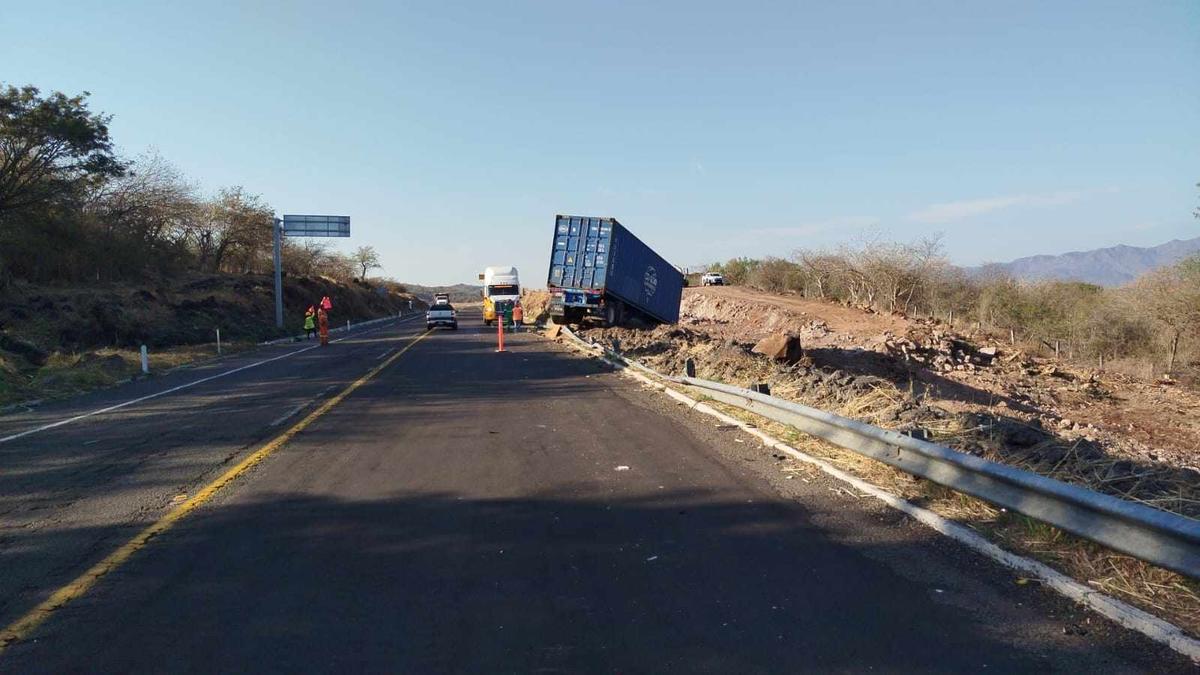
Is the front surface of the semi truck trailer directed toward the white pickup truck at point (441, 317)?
no

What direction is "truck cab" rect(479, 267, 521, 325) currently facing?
toward the camera

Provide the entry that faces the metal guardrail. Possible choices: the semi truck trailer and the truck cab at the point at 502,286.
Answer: the truck cab

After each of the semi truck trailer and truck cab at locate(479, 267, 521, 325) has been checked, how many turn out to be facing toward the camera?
1

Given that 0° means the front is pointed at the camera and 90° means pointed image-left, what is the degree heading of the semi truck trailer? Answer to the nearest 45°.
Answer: approximately 225°

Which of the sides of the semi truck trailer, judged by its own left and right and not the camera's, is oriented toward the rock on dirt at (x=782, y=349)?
back

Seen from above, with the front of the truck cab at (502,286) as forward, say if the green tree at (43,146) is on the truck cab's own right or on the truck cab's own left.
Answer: on the truck cab's own right

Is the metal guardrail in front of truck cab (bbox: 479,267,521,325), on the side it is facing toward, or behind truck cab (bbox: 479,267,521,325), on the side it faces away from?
in front

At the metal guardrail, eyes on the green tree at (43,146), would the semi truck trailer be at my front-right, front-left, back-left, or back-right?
front-right

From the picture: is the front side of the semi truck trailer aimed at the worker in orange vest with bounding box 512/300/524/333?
no

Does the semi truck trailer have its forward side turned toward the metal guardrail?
no

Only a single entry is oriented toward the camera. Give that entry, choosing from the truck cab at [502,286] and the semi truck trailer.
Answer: the truck cab
